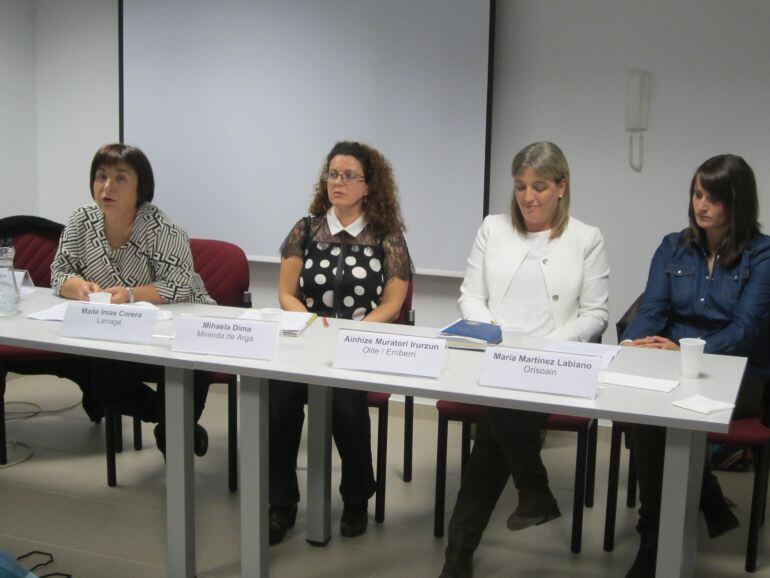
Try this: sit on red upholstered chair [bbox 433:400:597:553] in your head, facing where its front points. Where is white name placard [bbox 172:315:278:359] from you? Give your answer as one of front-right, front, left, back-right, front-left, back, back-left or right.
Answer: front-right

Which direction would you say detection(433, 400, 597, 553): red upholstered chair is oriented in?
toward the camera

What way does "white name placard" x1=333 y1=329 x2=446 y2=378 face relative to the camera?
toward the camera

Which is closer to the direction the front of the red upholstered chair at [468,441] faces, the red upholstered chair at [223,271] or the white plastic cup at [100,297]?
the white plastic cup

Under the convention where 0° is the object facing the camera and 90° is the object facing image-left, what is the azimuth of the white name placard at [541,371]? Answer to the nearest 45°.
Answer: approximately 0°

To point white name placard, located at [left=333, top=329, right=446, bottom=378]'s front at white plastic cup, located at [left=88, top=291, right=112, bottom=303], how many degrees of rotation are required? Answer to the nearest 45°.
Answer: approximately 135° to its right

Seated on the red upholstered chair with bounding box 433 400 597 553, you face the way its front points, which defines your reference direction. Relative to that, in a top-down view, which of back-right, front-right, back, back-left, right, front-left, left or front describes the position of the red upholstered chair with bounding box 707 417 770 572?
left

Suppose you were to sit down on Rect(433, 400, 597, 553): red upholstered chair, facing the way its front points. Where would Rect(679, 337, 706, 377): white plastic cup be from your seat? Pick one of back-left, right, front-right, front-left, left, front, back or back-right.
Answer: front-left

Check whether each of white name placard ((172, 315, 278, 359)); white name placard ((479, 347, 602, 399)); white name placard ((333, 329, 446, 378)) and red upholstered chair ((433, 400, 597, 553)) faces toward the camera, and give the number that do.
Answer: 4

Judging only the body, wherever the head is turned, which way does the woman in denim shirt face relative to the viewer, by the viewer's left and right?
facing the viewer and to the left of the viewer

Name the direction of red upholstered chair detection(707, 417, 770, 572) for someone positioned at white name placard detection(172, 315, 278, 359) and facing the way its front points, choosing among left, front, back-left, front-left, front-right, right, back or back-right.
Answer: left

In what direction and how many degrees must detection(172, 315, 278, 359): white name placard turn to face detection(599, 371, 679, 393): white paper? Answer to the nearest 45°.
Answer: approximately 90° to its left
